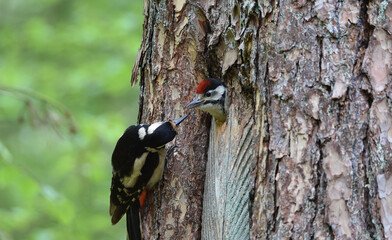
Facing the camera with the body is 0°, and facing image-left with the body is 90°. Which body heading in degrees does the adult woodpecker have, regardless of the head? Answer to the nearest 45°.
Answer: approximately 270°

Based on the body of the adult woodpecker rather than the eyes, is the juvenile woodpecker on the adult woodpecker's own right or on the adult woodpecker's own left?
on the adult woodpecker's own right

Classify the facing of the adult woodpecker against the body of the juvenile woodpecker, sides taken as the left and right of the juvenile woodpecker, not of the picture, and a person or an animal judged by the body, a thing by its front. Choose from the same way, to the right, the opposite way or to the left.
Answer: the opposite way

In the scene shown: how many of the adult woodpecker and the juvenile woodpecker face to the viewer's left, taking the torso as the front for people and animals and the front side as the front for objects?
1

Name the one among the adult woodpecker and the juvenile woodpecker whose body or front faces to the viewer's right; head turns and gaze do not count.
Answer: the adult woodpecker

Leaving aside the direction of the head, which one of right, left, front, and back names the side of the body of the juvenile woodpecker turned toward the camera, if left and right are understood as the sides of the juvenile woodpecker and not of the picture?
left
